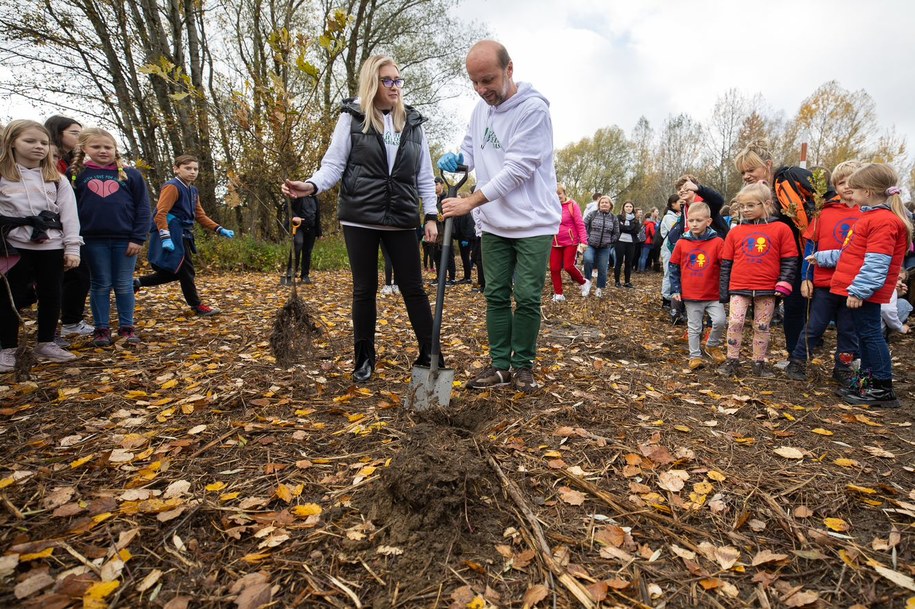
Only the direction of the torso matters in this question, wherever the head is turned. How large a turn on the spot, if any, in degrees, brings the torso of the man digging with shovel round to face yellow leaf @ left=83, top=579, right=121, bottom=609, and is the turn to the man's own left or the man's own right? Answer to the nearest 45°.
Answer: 0° — they already face it

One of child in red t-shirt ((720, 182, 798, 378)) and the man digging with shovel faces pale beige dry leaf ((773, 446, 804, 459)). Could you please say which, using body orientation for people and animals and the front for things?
the child in red t-shirt

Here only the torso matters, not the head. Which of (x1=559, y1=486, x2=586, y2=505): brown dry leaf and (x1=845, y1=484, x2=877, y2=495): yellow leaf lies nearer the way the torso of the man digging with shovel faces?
the brown dry leaf

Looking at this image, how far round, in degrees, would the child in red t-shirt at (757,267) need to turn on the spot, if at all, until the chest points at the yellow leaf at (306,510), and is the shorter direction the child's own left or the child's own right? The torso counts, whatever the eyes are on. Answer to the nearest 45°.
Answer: approximately 45° to the child's own right

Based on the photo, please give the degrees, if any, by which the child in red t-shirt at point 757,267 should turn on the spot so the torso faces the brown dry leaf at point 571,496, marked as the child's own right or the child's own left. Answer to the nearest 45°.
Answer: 0° — they already face it

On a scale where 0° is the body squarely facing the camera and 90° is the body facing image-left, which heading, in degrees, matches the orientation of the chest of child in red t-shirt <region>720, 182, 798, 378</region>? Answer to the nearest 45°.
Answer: approximately 0°

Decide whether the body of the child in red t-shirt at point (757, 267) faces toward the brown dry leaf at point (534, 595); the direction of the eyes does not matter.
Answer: yes

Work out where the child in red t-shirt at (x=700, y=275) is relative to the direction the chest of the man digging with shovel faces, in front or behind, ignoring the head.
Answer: behind

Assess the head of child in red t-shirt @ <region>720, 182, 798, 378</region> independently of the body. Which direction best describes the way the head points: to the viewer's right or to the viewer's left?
to the viewer's left
